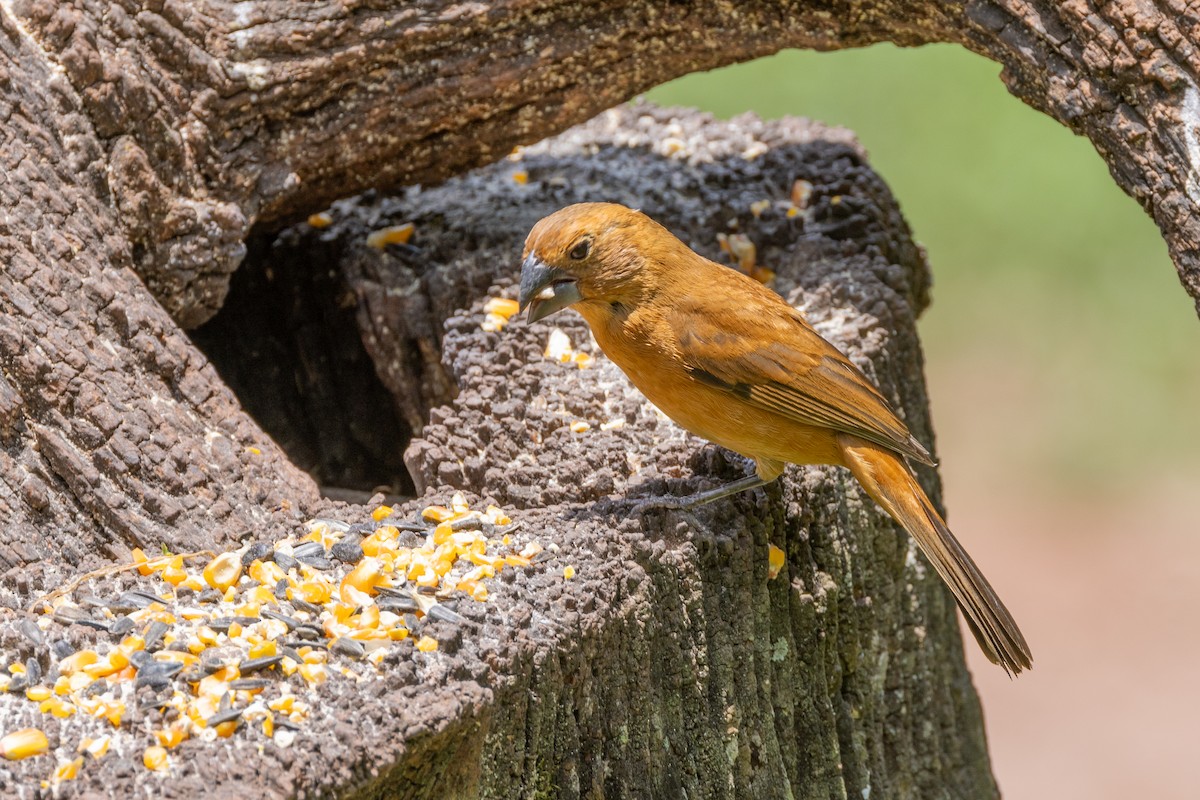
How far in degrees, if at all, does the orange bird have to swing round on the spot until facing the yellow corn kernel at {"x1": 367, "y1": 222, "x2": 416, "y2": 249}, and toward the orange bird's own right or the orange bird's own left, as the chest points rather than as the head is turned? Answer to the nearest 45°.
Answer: approximately 45° to the orange bird's own right

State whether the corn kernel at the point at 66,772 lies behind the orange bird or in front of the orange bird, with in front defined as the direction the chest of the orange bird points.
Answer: in front

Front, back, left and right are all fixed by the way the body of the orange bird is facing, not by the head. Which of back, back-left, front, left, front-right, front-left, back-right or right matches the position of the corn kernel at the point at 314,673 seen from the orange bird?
front-left

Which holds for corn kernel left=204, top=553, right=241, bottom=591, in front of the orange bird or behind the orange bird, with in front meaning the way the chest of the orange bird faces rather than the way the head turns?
in front

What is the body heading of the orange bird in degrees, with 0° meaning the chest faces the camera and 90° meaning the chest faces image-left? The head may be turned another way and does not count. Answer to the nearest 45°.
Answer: approximately 90°

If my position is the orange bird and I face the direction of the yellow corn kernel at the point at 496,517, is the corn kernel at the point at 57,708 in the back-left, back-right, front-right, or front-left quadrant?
front-left

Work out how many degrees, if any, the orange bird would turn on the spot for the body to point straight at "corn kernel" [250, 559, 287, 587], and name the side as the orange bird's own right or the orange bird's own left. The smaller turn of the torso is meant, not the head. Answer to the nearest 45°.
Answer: approximately 45° to the orange bird's own left

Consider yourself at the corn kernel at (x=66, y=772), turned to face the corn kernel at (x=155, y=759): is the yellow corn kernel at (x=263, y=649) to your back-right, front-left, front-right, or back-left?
front-left

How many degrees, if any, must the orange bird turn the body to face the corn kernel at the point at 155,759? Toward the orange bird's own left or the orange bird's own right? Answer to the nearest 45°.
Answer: approximately 45° to the orange bird's own left

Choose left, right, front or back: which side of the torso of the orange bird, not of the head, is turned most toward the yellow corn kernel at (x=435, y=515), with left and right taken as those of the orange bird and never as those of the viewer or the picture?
front

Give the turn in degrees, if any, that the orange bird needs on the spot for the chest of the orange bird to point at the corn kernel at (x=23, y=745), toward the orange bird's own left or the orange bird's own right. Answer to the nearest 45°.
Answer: approximately 45° to the orange bird's own left

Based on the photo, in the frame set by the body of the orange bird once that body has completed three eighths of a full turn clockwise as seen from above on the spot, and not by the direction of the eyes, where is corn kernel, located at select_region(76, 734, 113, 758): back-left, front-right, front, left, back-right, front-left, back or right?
back

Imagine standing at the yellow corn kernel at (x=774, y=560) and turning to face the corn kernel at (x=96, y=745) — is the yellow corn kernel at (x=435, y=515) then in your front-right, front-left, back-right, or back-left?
front-right
